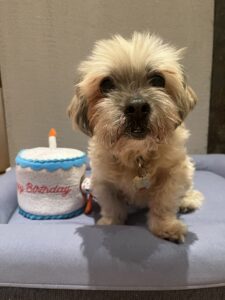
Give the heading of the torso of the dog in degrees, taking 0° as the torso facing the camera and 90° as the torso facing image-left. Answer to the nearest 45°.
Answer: approximately 0°
